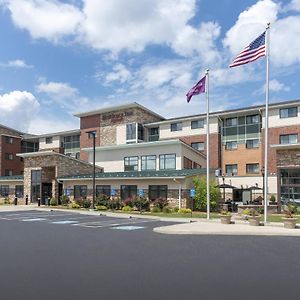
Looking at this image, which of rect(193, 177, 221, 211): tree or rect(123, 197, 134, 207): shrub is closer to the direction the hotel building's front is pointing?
the shrub

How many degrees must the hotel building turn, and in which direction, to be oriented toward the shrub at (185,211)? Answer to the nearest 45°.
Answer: approximately 45° to its left

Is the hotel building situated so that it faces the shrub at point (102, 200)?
yes

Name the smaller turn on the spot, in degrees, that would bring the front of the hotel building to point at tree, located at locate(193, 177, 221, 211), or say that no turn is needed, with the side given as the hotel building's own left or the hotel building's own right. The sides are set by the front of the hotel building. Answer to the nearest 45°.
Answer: approximately 45° to the hotel building's own left

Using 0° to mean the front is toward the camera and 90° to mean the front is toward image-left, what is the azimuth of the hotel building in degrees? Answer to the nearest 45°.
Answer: approximately 45°

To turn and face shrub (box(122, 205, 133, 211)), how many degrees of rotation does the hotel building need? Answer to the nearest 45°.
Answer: approximately 45° to its left

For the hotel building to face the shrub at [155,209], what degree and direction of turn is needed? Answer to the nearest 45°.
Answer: approximately 45° to its left

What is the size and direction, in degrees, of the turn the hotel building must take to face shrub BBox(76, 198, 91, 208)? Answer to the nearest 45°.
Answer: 0° — it already faces it

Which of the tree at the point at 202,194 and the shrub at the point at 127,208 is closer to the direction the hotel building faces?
the shrub

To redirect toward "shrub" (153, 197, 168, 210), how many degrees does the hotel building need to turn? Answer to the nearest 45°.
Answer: approximately 45° to its left
